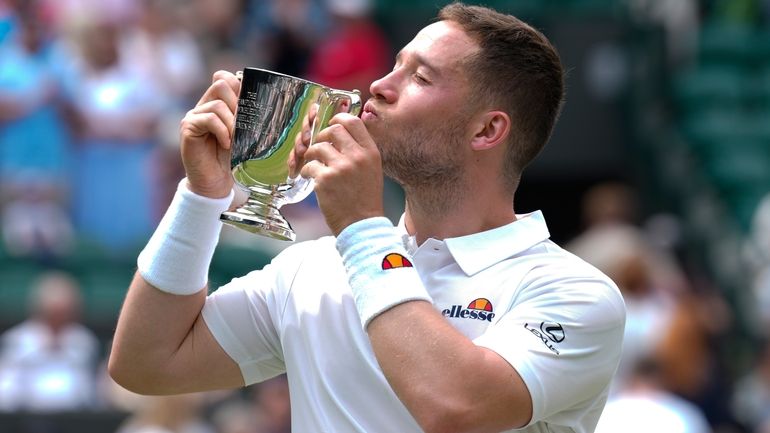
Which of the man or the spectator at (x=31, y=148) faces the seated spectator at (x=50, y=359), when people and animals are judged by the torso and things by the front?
the spectator

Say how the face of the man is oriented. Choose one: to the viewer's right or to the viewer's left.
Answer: to the viewer's left

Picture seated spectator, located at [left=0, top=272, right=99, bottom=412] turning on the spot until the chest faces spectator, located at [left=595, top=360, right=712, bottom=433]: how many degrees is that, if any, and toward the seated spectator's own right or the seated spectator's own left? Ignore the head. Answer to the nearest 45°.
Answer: approximately 45° to the seated spectator's own left

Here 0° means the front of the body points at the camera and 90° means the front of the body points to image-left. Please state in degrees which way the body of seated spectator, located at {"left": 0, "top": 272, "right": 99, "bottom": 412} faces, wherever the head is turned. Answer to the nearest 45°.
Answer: approximately 0°

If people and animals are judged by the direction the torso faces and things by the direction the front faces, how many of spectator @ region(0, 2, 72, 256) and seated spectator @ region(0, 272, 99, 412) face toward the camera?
2

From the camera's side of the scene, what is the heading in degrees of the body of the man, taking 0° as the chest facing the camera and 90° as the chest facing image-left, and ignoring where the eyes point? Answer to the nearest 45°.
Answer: approximately 45°

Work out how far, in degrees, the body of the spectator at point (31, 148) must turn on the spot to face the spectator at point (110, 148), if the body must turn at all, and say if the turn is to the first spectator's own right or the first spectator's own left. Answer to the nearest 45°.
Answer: approximately 90° to the first spectator's own left

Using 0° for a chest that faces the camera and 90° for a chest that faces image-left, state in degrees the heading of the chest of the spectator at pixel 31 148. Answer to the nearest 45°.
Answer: approximately 0°
